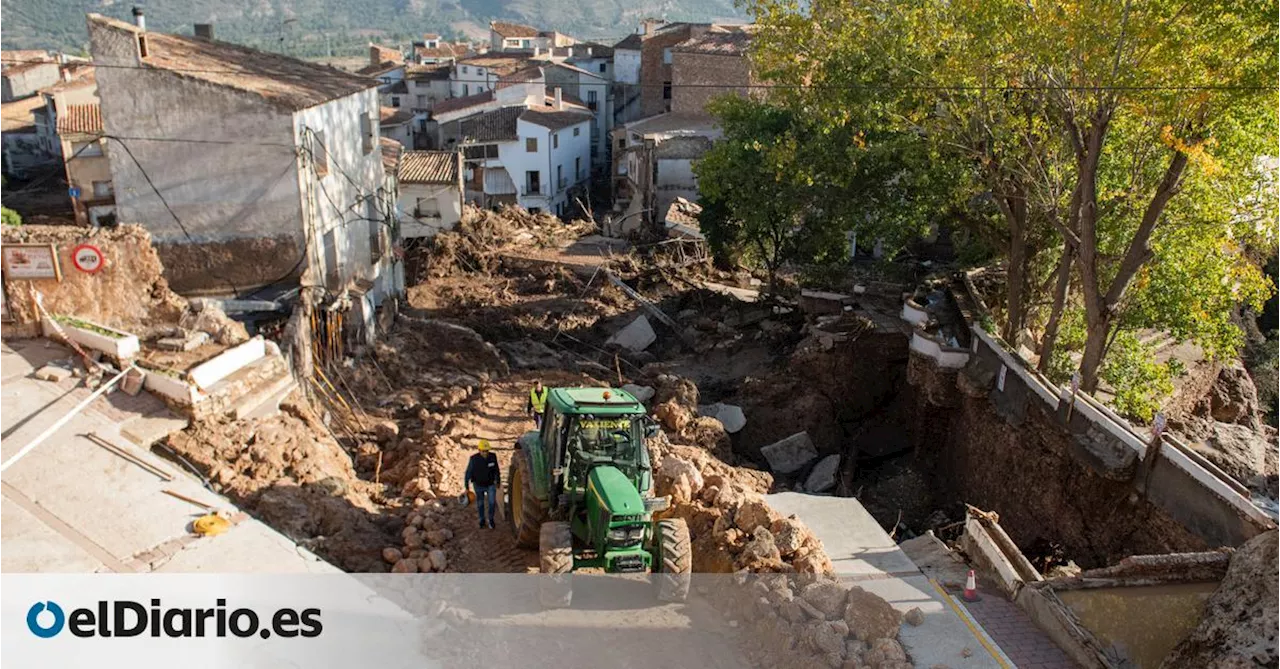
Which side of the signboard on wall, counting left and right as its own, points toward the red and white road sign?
left

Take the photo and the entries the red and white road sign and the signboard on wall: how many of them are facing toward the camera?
2

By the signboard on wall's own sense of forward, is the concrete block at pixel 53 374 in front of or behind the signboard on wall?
in front

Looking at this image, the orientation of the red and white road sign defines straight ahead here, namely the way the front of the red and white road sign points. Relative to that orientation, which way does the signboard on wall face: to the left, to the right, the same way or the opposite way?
the same way

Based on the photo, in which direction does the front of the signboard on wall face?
toward the camera

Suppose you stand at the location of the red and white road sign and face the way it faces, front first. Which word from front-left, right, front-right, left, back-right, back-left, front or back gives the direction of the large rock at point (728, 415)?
left

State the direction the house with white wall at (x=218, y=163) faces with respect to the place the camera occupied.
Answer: facing the viewer and to the right of the viewer

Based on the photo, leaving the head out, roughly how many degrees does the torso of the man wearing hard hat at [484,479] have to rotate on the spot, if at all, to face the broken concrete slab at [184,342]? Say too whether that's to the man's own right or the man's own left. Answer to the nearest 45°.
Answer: approximately 135° to the man's own right

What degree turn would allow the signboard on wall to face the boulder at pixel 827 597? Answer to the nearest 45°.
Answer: approximately 45° to its left

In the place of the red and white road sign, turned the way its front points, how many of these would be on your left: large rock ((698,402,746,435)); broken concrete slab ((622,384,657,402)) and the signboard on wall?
2

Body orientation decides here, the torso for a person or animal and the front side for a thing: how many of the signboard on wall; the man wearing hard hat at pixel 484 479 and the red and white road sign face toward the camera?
3

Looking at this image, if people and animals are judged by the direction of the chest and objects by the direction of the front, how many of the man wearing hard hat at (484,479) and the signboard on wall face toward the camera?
2

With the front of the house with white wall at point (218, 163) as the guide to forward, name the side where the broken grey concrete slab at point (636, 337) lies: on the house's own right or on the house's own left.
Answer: on the house's own left

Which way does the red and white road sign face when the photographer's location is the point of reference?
facing the viewer
